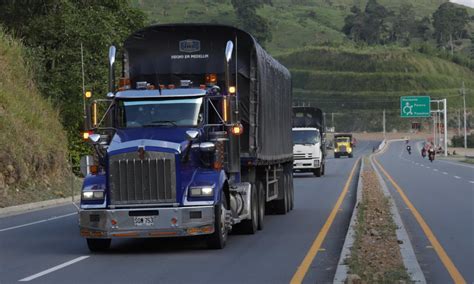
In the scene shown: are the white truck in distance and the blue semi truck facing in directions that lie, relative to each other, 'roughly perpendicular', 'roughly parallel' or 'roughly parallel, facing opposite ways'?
roughly parallel

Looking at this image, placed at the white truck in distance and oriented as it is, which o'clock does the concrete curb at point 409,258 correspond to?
The concrete curb is roughly at 12 o'clock from the white truck in distance.

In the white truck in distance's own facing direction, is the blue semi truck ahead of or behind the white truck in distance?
ahead

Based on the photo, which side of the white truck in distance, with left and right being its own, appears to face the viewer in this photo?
front

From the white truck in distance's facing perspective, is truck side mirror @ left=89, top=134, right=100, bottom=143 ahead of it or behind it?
ahead

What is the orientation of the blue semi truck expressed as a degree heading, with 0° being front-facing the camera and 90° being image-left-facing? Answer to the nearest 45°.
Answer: approximately 0°

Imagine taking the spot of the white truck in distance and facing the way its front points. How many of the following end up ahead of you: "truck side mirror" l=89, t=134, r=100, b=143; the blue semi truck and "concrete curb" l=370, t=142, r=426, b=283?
3

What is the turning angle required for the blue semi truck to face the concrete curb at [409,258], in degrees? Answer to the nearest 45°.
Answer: approximately 45° to its left
